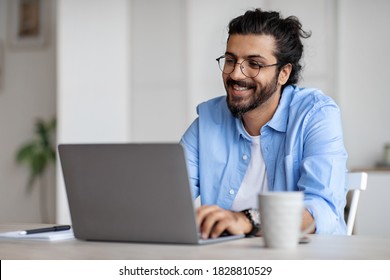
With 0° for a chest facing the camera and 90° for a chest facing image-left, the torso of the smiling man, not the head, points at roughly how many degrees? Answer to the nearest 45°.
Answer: approximately 45°

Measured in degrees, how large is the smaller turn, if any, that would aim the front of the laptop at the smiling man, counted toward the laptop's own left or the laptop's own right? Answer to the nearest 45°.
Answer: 0° — it already faces them

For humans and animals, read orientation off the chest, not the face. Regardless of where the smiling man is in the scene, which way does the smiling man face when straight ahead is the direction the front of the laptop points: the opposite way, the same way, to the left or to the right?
the opposite way

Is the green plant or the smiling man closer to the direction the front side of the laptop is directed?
the smiling man

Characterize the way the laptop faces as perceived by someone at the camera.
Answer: facing away from the viewer and to the right of the viewer

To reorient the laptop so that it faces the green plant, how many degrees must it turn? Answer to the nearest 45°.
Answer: approximately 45° to its left

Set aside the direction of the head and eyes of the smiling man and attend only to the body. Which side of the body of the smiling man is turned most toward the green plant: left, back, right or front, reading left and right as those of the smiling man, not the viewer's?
right
